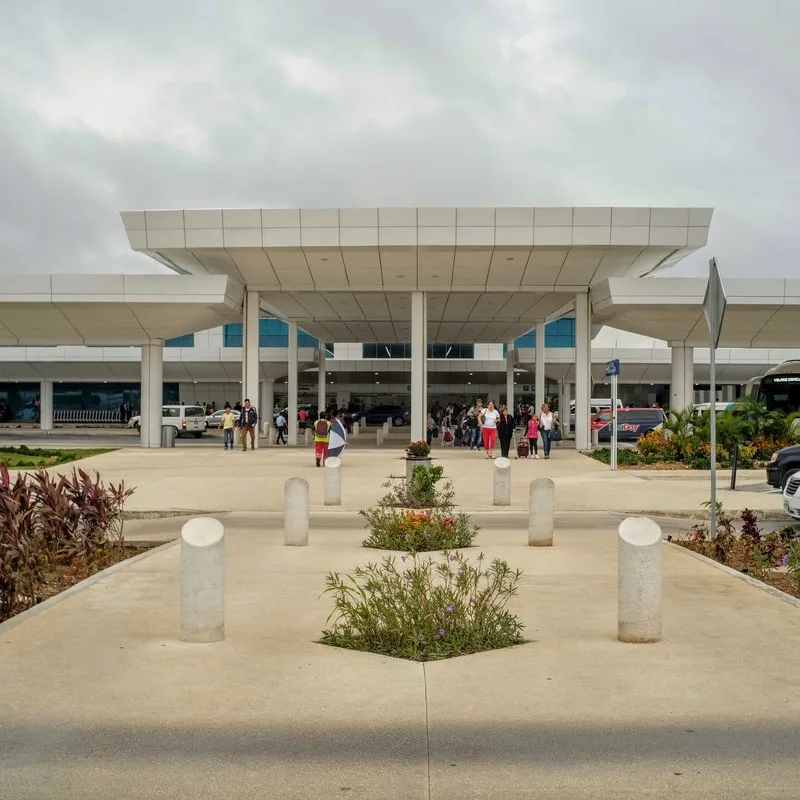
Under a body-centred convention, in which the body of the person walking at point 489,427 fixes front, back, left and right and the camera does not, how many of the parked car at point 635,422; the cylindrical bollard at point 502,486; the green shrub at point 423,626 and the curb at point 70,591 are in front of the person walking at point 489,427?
3

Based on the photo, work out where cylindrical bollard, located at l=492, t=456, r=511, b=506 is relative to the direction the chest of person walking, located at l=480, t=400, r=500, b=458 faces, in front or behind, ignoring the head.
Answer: in front

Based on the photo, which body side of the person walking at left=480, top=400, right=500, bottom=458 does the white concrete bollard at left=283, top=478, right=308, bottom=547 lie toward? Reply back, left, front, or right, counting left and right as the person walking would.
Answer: front

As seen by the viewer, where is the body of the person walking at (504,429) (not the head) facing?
toward the camera

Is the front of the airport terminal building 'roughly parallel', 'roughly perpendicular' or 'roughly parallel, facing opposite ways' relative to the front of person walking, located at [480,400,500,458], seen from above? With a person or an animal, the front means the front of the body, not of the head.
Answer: roughly parallel

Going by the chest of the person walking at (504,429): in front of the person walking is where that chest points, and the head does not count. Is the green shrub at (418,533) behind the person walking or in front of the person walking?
in front

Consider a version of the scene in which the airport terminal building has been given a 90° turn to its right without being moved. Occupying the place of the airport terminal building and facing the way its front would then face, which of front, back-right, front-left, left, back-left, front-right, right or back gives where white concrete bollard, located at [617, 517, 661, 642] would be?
left

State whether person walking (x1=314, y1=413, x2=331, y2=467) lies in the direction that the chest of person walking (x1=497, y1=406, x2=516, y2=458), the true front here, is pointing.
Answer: no

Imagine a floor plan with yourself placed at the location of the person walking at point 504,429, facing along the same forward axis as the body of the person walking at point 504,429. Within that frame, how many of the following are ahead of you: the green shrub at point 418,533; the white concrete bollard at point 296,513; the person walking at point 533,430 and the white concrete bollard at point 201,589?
3

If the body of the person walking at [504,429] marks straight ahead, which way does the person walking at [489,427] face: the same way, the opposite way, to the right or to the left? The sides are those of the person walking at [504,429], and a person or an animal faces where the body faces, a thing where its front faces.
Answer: the same way

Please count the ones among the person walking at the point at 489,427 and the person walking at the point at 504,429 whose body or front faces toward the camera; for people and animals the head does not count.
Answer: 2

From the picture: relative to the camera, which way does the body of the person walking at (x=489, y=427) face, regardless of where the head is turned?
toward the camera

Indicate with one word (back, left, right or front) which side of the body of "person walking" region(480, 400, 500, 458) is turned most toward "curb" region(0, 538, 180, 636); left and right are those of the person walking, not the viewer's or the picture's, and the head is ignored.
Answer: front
